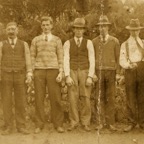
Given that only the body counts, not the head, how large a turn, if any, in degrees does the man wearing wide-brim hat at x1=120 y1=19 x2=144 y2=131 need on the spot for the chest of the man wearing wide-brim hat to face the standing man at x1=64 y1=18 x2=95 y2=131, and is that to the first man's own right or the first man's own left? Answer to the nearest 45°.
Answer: approximately 90° to the first man's own right

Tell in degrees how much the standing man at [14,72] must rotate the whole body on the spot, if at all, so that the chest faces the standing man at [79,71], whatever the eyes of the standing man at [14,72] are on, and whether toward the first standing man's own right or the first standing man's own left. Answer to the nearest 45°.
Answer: approximately 90° to the first standing man's own left

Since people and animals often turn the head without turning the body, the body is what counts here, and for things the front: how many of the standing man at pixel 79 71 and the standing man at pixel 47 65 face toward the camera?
2

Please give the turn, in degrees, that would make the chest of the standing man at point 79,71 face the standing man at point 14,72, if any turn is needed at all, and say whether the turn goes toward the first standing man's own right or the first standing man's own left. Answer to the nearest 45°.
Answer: approximately 90° to the first standing man's own right

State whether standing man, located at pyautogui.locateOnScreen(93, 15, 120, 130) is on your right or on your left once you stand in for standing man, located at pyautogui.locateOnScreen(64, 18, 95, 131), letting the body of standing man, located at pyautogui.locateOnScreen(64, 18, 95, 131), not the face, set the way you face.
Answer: on your left

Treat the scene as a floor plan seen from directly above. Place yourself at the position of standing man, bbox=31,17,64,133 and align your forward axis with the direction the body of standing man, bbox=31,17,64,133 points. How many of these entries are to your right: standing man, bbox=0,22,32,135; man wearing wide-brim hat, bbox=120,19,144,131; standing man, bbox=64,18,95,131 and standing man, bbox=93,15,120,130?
1

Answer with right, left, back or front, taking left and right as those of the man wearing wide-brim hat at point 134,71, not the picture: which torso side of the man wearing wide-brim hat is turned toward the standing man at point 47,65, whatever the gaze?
right

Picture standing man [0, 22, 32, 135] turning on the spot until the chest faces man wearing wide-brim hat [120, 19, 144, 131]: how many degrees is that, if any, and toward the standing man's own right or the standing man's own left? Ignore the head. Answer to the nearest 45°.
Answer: approximately 90° to the standing man's own left

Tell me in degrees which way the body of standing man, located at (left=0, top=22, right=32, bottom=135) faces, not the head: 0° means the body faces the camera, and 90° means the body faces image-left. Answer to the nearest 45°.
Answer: approximately 0°

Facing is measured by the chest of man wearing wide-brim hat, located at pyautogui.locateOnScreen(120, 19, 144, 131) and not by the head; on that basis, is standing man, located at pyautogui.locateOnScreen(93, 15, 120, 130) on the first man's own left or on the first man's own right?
on the first man's own right
